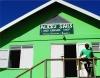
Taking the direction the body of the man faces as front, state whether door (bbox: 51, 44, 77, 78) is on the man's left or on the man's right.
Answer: on the man's right

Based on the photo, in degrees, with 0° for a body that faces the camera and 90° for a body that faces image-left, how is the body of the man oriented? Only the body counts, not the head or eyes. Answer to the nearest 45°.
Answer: approximately 45°

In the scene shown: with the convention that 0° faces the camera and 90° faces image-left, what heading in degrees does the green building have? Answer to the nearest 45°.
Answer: approximately 0°
